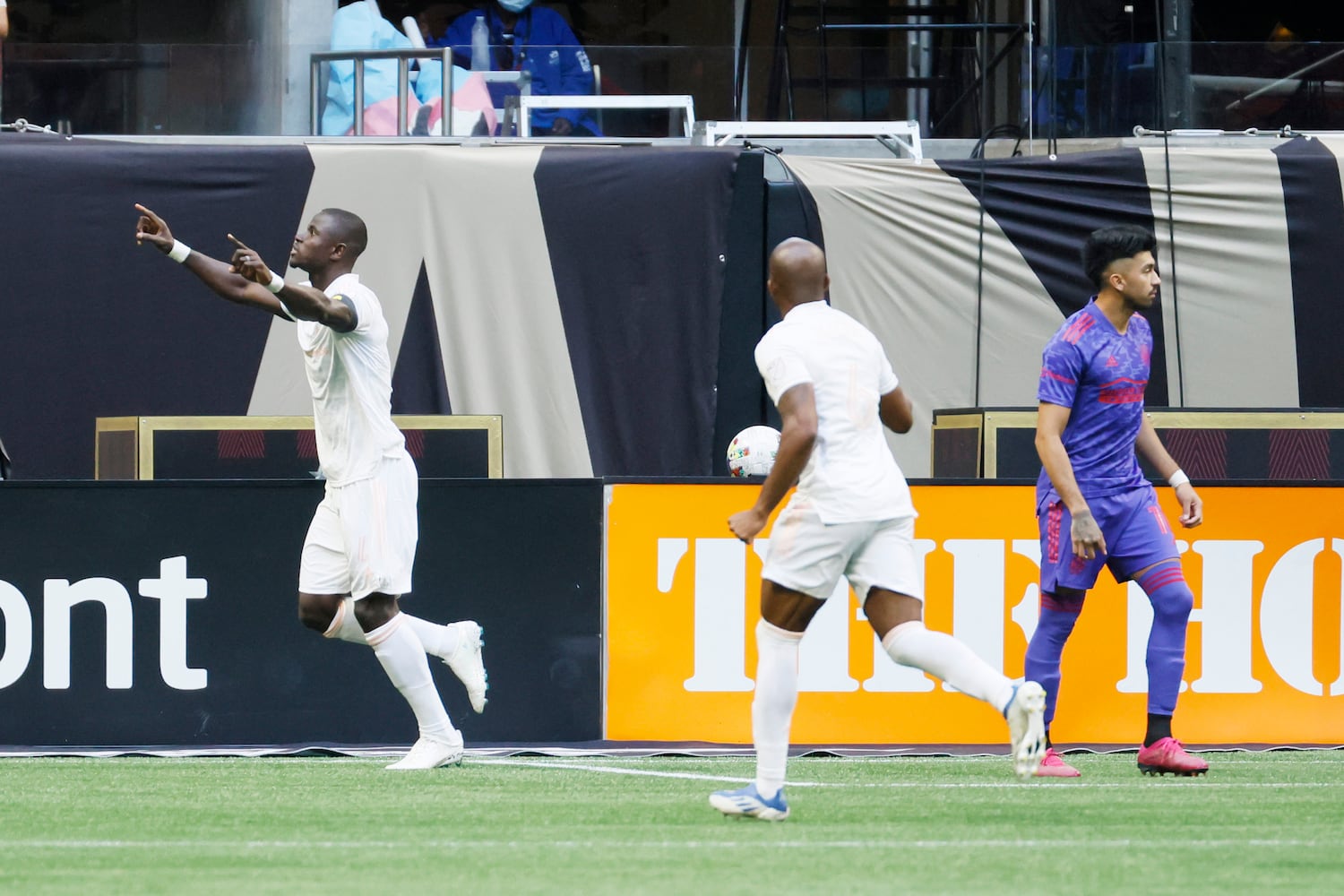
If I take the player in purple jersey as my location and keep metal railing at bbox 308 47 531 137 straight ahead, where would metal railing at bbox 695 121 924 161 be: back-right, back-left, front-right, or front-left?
front-right

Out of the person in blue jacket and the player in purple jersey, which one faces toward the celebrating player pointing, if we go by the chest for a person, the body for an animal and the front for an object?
the person in blue jacket

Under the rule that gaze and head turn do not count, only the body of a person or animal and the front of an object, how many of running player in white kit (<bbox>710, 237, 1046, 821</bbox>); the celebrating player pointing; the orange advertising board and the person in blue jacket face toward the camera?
2

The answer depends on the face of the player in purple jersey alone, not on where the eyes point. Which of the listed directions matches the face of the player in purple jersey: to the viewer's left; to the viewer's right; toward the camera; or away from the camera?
to the viewer's right

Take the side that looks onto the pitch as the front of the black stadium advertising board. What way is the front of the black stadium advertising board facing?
toward the camera

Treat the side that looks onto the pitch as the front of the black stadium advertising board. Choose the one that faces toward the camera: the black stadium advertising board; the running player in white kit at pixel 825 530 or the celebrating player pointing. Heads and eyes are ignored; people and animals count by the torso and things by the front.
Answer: the black stadium advertising board

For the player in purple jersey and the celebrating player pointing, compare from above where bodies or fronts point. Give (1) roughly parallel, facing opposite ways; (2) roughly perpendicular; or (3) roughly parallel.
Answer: roughly perpendicular

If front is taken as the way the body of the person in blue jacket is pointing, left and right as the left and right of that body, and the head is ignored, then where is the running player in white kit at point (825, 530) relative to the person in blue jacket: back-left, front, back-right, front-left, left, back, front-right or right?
front

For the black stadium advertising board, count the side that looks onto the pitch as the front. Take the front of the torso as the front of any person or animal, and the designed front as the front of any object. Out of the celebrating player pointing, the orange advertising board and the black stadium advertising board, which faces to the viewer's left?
the celebrating player pointing

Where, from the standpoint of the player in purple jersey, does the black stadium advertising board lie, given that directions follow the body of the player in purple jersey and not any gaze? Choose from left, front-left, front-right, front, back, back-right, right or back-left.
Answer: back-right

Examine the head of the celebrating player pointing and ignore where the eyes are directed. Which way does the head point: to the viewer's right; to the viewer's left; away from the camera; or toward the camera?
to the viewer's left

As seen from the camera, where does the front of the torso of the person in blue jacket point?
toward the camera

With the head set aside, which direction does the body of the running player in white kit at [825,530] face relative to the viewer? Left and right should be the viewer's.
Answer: facing away from the viewer and to the left of the viewer

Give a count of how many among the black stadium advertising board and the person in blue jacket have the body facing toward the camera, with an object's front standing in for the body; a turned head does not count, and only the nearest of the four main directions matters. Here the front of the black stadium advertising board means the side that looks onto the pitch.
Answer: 2

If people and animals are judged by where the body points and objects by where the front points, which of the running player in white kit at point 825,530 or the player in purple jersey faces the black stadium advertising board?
the running player in white kit

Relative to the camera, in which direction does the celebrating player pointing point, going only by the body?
to the viewer's left

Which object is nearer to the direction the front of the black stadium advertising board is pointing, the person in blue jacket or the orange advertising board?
the orange advertising board

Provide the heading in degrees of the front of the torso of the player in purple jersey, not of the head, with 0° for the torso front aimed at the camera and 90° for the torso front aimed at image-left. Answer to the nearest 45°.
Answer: approximately 315°
